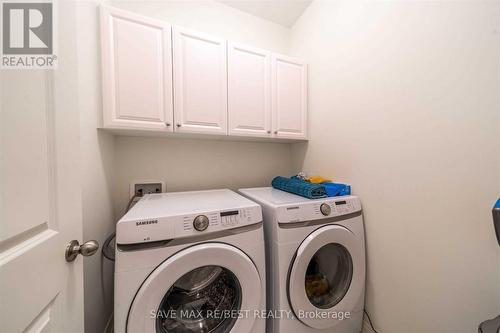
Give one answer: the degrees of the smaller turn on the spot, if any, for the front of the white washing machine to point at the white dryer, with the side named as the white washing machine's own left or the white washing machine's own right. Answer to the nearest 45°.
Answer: approximately 90° to the white washing machine's own left

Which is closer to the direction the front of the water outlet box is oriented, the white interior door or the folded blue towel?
the white interior door

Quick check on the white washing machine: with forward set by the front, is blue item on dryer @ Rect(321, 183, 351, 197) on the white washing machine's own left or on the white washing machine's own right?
on the white washing machine's own left

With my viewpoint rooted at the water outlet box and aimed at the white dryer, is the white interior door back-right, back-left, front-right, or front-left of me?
front-right

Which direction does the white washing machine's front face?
toward the camera

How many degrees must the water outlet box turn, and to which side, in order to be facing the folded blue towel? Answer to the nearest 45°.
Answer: approximately 45° to its left

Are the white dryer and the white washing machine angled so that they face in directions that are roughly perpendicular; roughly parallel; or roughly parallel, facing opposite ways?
roughly parallel

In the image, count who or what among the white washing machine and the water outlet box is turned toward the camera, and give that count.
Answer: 2

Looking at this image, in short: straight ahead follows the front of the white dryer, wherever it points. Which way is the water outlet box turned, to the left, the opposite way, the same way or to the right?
the same way

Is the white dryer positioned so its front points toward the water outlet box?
no

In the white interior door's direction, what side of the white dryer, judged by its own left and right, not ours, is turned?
right

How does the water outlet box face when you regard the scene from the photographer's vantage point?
facing the viewer

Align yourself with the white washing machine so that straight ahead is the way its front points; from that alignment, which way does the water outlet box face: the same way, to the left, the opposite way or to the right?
the same way

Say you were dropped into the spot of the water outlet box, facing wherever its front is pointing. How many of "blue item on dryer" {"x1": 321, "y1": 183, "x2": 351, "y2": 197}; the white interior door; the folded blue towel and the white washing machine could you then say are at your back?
0
